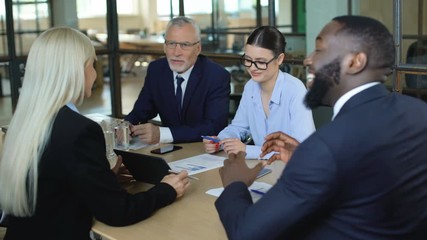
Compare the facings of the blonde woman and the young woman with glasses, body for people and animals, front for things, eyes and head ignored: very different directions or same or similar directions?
very different directions

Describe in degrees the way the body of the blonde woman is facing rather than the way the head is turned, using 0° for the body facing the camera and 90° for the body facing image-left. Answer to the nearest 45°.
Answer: approximately 225°

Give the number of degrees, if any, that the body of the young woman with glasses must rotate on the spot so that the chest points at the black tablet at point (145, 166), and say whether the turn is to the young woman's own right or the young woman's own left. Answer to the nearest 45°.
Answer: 0° — they already face it

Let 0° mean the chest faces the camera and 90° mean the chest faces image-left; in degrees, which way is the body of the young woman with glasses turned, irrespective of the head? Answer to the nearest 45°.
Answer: approximately 45°

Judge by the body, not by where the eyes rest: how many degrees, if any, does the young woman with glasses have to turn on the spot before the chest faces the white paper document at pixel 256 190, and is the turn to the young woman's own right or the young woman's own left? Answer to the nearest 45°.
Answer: approximately 45° to the young woman's own left

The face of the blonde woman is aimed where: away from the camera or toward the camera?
away from the camera

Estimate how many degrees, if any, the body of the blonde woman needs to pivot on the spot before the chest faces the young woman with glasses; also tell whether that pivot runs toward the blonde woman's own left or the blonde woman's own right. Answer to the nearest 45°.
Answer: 0° — they already face them
